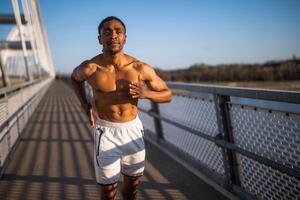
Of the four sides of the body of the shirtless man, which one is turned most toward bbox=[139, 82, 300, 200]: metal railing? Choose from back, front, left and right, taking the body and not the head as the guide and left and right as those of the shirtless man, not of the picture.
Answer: left

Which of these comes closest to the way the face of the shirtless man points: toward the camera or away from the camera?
toward the camera

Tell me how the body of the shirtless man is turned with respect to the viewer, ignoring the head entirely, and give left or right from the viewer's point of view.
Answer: facing the viewer
